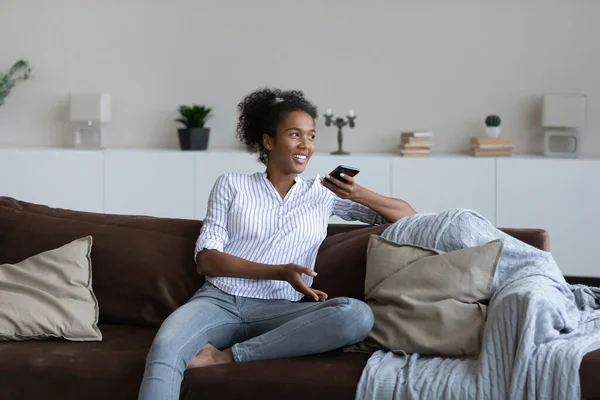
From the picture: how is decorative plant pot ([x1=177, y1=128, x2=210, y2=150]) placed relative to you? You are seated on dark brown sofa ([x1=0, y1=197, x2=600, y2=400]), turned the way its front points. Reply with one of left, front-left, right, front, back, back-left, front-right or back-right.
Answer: back

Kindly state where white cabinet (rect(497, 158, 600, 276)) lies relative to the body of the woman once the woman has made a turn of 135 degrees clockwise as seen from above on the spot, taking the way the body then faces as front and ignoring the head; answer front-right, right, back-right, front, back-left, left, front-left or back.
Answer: right

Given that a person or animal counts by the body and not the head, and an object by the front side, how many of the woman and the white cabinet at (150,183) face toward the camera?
2

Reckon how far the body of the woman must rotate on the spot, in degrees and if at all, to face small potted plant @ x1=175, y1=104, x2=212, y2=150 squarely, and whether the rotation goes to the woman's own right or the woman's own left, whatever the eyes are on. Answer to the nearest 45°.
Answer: approximately 180°

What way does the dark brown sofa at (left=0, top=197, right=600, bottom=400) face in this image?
toward the camera

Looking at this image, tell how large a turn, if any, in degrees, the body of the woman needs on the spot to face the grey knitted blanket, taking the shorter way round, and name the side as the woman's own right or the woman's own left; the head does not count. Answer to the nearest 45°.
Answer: approximately 45° to the woman's own left

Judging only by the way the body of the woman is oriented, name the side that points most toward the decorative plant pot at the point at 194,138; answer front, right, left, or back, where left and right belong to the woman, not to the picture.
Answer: back

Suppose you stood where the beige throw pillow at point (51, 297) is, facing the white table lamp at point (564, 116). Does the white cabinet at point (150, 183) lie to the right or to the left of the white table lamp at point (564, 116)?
left

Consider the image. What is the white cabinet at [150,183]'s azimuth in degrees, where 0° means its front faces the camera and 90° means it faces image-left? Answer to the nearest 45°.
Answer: approximately 0°

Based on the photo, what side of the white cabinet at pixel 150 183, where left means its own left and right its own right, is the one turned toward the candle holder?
left

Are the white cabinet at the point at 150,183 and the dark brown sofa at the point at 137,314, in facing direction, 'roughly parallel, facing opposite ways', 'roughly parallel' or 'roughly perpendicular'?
roughly parallel

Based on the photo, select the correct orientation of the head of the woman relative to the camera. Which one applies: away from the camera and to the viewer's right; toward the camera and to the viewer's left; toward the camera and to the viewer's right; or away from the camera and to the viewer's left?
toward the camera and to the viewer's right
